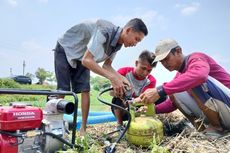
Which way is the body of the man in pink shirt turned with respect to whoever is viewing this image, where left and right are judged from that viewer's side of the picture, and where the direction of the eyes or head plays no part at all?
facing to the left of the viewer

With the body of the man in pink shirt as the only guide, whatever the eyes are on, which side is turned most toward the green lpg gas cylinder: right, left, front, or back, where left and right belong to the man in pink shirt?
front

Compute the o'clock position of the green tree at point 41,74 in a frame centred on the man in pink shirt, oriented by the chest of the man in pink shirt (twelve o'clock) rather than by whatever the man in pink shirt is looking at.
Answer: The green tree is roughly at 2 o'clock from the man in pink shirt.

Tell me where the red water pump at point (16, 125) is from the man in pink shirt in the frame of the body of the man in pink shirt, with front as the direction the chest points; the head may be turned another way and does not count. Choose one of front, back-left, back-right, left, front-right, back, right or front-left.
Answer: front-left

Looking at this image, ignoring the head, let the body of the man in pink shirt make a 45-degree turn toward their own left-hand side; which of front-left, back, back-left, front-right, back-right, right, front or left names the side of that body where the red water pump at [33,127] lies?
front
